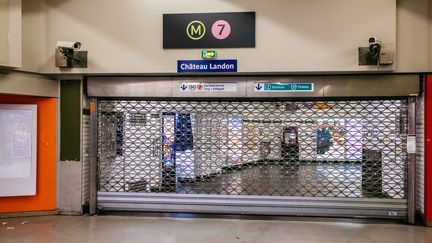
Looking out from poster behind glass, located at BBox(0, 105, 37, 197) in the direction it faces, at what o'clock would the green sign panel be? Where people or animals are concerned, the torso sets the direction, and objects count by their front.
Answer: The green sign panel is roughly at 10 o'clock from the poster behind glass.

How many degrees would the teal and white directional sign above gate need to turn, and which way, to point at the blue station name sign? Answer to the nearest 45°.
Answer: approximately 90° to its right

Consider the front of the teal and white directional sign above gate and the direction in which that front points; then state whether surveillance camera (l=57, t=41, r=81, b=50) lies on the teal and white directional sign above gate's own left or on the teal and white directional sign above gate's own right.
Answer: on the teal and white directional sign above gate's own right

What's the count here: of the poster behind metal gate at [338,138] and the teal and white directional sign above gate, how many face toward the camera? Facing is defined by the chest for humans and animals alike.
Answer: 2

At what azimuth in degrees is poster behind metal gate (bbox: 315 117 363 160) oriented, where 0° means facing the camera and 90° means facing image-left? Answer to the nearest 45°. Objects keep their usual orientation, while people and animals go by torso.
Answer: approximately 0°

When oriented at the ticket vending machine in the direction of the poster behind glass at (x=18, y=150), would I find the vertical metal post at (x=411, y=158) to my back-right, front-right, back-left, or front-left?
front-left

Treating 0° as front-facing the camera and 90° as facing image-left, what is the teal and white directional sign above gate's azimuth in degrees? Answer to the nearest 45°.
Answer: approximately 0°
